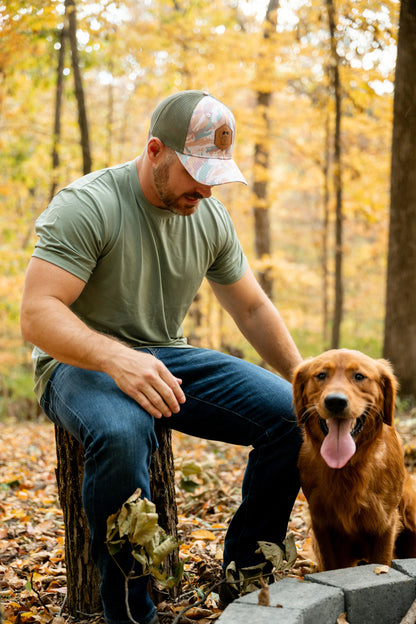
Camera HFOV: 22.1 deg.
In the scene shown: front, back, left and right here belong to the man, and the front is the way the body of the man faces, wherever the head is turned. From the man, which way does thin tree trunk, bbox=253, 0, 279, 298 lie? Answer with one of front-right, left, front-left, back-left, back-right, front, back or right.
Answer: back-left

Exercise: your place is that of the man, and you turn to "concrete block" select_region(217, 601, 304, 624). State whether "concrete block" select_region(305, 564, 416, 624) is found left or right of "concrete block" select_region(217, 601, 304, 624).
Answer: left

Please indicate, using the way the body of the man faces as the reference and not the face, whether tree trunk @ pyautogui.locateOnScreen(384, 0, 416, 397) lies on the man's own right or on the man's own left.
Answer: on the man's own left

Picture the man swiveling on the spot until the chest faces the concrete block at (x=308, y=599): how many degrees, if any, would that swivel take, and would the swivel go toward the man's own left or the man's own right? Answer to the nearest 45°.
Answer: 0° — they already face it

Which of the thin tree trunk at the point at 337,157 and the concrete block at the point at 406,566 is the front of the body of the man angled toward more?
the concrete block

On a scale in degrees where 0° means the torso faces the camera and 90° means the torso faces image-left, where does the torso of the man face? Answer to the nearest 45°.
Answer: approximately 315°

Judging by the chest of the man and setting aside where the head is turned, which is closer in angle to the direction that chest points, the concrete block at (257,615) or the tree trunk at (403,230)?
the concrete block
